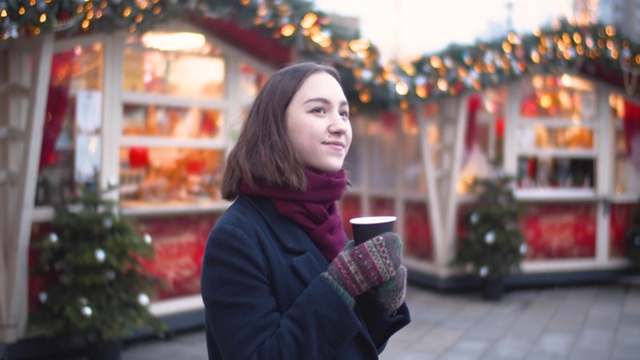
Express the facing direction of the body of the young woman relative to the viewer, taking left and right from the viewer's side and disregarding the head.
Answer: facing the viewer and to the right of the viewer

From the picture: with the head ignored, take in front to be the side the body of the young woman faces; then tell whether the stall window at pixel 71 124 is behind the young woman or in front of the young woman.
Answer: behind

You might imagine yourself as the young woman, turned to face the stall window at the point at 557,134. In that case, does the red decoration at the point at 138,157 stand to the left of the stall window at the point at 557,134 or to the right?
left

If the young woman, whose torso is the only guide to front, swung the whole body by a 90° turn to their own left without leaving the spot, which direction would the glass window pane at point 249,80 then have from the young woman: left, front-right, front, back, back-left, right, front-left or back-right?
front-left

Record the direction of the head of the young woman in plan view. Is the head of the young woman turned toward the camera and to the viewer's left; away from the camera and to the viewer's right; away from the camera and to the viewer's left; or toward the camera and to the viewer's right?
toward the camera and to the viewer's right

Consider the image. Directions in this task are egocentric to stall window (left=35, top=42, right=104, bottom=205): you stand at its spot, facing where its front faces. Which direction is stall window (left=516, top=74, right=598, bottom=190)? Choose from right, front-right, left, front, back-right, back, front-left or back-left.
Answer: front-left

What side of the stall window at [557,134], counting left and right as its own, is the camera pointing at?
front

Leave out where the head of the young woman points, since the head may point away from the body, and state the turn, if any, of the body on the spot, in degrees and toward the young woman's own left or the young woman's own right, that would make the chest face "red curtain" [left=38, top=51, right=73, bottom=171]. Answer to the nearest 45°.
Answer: approximately 180°

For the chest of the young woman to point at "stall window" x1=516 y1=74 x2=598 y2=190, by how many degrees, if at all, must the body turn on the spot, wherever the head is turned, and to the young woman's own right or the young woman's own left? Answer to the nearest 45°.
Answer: approximately 90° to the young woman's own left

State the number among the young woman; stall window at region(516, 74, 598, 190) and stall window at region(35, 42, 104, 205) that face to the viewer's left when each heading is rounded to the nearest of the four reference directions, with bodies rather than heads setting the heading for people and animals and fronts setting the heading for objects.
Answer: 0

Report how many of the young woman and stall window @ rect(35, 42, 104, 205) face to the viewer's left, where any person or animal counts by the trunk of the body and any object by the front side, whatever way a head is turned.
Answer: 0
